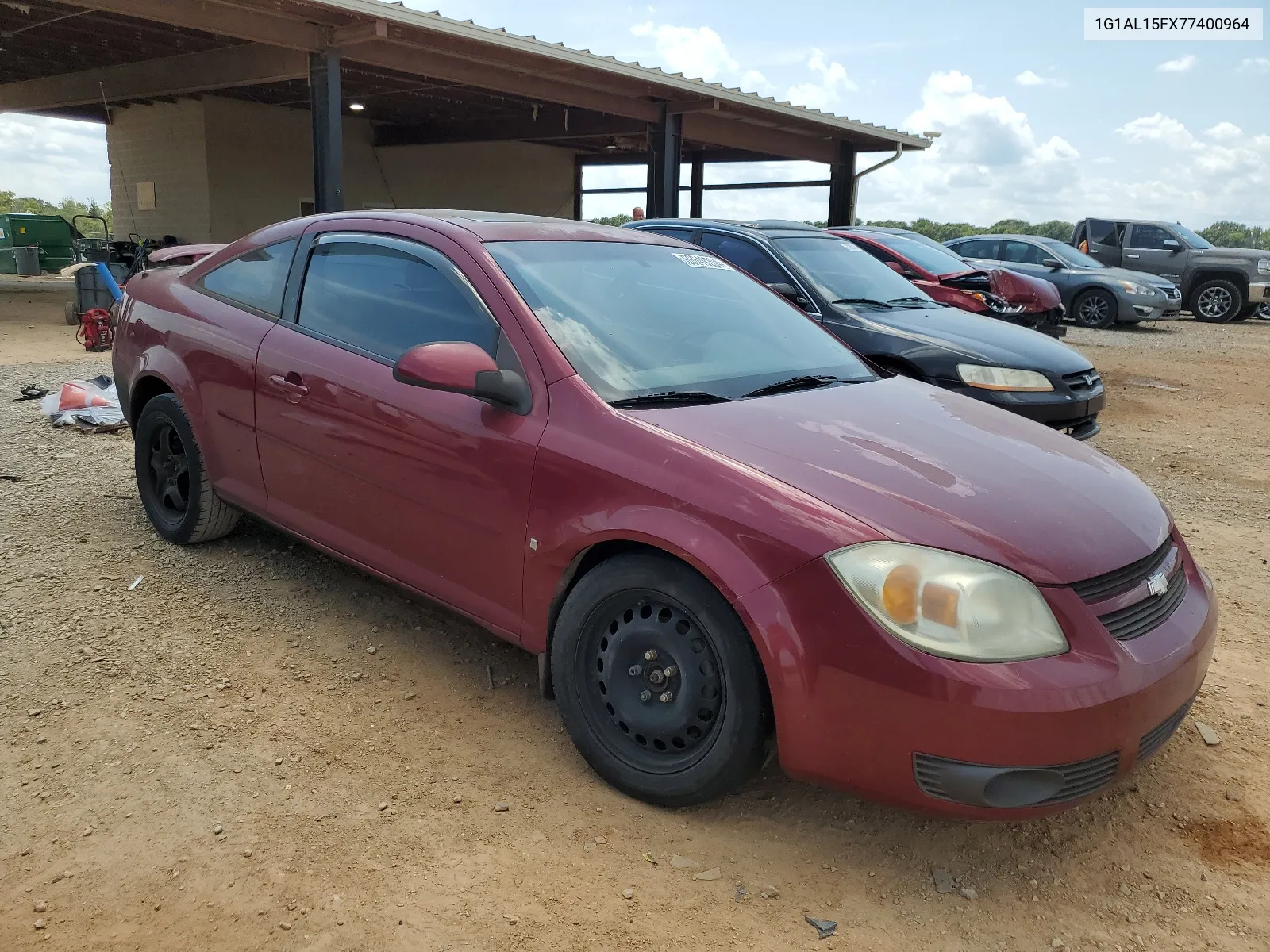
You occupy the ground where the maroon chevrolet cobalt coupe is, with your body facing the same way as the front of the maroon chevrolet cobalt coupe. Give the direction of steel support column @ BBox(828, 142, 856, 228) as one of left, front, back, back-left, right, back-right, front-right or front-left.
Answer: back-left

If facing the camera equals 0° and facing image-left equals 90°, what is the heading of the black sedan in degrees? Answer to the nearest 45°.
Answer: approximately 315°

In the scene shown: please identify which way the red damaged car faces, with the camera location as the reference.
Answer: facing the viewer and to the right of the viewer

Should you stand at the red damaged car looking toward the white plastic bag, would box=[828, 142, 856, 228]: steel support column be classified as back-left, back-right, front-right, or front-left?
back-right

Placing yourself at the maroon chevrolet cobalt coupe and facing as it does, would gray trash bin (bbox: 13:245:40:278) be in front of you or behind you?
behind

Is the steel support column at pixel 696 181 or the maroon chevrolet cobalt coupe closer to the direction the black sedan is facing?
the maroon chevrolet cobalt coupe

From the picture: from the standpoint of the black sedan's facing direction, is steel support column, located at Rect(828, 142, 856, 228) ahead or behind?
behind
